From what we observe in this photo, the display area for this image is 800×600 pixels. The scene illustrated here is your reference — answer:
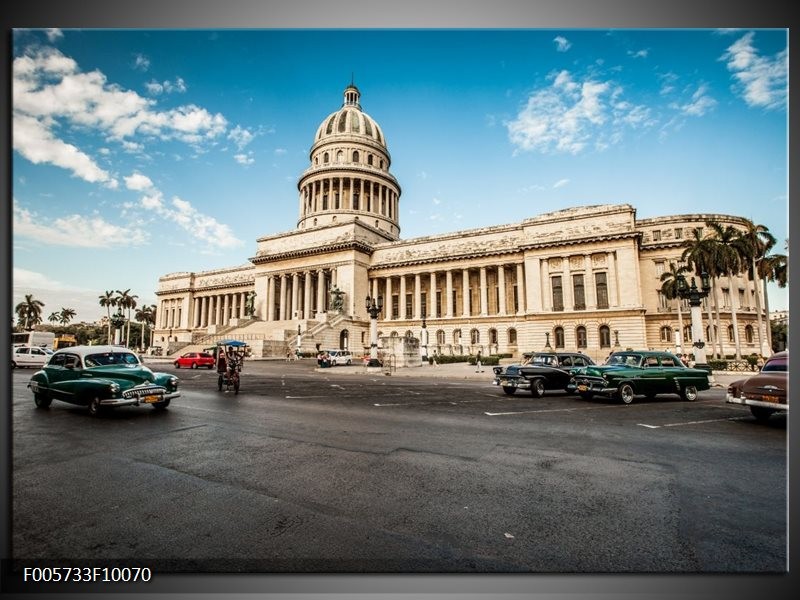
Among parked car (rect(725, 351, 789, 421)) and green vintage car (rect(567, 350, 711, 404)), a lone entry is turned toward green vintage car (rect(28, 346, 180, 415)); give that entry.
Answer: green vintage car (rect(567, 350, 711, 404))

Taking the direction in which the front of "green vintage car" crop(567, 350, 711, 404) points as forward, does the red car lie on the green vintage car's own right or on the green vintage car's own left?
on the green vintage car's own right

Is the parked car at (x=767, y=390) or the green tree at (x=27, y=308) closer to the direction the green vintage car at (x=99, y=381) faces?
the parked car

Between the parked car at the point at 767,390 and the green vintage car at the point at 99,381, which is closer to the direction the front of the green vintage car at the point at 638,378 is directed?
the green vintage car

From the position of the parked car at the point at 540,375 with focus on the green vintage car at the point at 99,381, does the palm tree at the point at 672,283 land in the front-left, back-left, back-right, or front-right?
back-right
